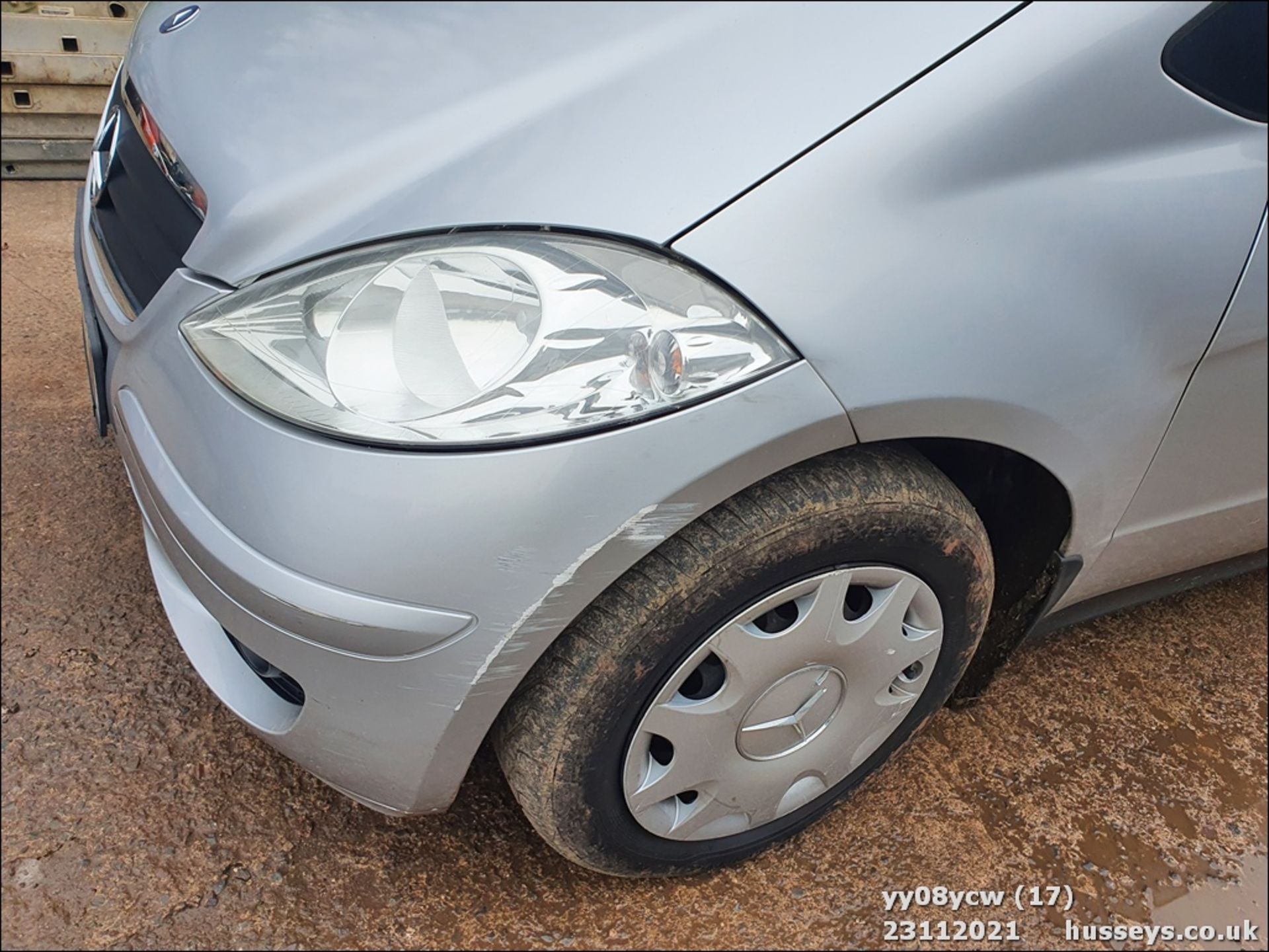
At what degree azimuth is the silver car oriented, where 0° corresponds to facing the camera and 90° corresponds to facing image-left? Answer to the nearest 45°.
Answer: approximately 45°
